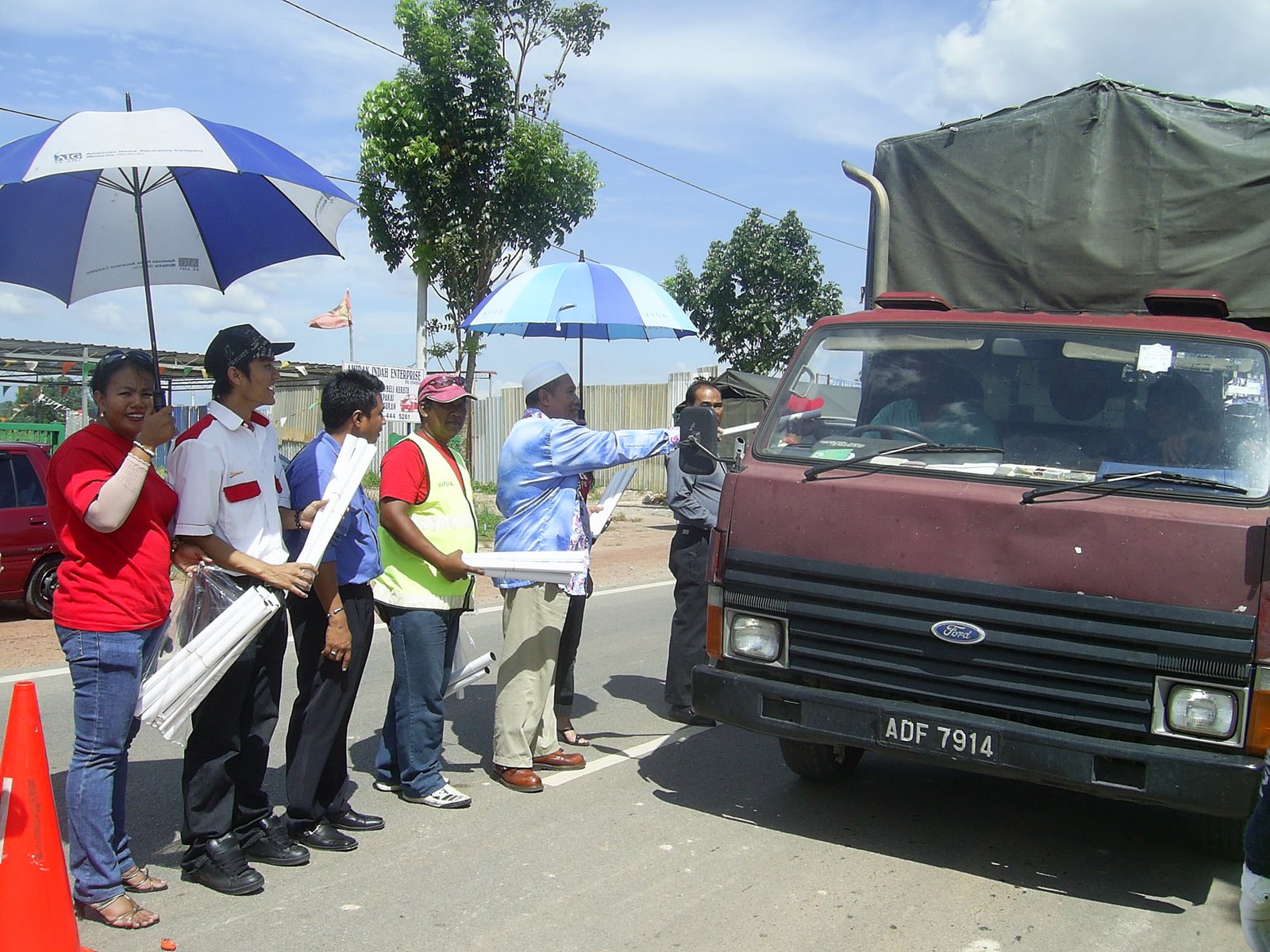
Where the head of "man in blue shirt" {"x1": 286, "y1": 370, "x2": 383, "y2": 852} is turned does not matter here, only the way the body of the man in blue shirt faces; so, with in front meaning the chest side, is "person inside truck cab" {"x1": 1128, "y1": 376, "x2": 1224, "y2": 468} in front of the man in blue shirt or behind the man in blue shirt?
in front

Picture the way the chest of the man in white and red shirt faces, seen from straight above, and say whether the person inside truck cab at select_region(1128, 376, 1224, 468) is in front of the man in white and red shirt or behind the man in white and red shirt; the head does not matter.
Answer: in front

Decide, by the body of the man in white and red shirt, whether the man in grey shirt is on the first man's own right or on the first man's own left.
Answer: on the first man's own left

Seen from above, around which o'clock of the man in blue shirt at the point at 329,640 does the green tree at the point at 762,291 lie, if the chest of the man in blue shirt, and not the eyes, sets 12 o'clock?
The green tree is roughly at 10 o'clock from the man in blue shirt.

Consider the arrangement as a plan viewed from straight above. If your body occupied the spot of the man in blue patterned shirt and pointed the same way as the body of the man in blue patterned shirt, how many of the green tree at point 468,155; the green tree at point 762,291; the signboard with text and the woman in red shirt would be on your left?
3

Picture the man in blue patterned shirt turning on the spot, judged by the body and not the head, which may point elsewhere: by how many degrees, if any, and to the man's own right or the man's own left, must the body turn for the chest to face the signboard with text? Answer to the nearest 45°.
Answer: approximately 90° to the man's own left

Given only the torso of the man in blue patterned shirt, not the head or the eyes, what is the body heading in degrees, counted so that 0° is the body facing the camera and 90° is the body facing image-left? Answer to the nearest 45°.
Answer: approximately 270°

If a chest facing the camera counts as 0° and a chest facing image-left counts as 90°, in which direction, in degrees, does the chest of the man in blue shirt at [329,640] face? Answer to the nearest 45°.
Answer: approximately 270°

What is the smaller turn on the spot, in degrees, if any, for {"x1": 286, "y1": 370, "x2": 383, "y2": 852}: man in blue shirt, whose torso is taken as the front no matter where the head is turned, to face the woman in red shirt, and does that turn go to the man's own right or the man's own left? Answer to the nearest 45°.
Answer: approximately 135° to the man's own right

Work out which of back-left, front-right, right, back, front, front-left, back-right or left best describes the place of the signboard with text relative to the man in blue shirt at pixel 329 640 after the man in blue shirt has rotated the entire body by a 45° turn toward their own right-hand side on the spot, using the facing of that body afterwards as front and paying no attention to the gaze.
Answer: back-left

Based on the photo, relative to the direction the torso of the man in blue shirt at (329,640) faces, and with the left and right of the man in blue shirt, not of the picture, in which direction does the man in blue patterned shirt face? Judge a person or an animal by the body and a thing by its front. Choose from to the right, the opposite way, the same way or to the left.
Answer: the same way

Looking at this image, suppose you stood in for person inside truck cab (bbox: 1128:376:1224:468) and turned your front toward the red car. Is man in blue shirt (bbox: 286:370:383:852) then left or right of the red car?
left
